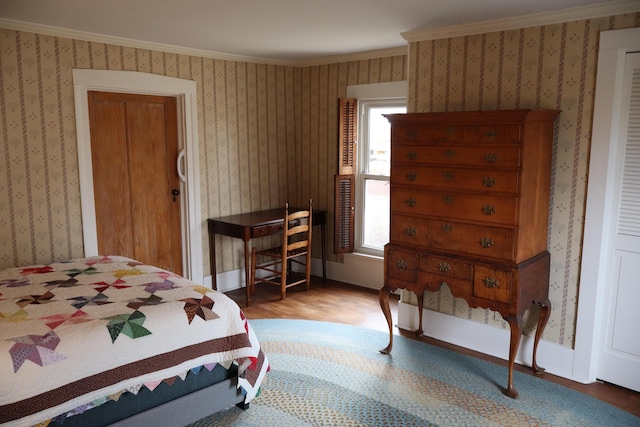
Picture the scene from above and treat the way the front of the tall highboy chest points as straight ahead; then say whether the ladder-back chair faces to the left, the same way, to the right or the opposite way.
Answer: to the right

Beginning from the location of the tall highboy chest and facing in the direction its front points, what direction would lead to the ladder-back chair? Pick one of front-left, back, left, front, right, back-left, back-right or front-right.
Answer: right

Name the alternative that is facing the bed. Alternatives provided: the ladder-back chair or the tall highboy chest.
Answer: the tall highboy chest

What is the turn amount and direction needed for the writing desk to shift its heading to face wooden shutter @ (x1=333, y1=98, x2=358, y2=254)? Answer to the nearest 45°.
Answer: approximately 45° to its left

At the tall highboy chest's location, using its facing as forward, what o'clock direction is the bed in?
The bed is roughly at 12 o'clock from the tall highboy chest.

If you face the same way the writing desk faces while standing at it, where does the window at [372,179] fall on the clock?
The window is roughly at 10 o'clock from the writing desk.

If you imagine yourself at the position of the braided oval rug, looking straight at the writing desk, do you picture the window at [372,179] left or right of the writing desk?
right

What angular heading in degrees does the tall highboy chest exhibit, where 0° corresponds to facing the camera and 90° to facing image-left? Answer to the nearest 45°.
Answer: approximately 45°

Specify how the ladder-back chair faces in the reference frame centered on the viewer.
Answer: facing away from the viewer and to the left of the viewer

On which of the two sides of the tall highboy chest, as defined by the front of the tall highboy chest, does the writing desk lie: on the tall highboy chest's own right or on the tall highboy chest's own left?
on the tall highboy chest's own right

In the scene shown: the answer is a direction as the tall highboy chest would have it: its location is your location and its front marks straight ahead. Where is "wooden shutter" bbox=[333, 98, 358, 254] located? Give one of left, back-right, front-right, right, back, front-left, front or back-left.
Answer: right

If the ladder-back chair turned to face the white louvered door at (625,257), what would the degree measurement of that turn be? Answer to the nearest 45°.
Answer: approximately 180°

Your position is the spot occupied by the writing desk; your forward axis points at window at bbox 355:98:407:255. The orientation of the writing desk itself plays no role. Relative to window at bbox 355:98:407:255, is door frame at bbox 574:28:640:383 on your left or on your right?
right

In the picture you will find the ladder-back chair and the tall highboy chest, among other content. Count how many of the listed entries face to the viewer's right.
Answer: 0
